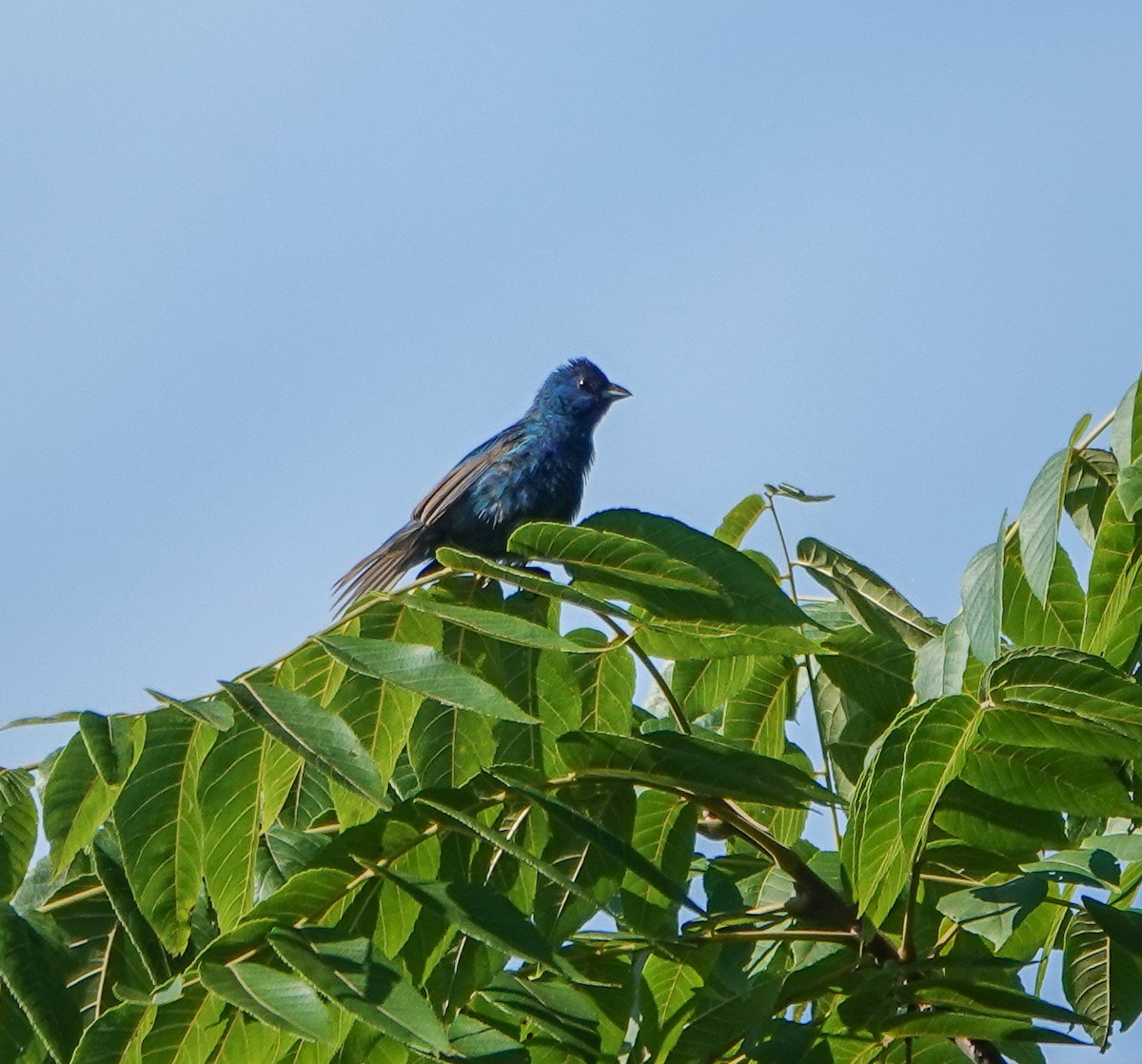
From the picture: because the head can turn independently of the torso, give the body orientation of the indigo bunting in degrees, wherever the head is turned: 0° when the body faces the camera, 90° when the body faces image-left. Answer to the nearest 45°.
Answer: approximately 270°
